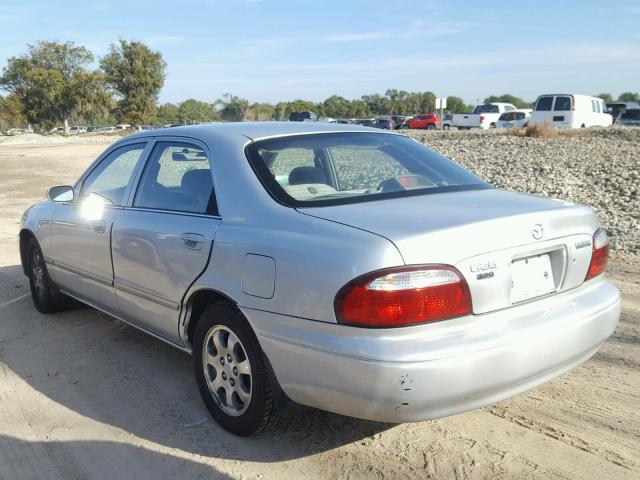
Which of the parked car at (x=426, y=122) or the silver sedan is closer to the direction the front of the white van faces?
the parked car

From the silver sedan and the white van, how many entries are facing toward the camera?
0

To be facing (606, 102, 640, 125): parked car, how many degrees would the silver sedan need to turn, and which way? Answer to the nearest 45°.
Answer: approximately 90° to its right

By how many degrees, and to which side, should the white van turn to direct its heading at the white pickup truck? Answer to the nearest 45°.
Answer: approximately 90° to its left

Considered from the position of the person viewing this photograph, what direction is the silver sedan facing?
facing away from the viewer and to the left of the viewer

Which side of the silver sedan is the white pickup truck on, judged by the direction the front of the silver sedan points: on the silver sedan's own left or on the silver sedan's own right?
on the silver sedan's own right

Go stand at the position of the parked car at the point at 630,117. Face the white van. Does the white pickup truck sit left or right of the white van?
right

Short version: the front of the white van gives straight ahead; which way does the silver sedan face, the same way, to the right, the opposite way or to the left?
to the left

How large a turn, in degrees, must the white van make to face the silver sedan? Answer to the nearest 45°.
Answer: approximately 135° to its right

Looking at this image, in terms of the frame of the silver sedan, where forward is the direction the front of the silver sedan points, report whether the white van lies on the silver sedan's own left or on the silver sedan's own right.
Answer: on the silver sedan's own right

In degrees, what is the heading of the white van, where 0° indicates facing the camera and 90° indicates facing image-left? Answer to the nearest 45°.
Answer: approximately 225°

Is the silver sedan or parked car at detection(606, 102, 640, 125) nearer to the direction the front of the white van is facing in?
the parked car

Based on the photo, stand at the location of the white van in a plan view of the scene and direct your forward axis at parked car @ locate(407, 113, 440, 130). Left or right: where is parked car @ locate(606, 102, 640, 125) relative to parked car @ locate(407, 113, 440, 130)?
right
